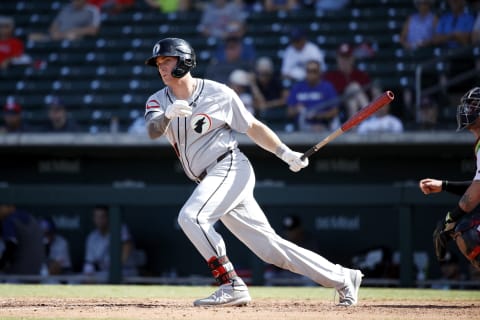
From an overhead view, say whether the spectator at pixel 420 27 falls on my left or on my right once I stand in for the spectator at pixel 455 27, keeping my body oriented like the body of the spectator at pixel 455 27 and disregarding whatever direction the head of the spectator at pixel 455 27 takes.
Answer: on my right

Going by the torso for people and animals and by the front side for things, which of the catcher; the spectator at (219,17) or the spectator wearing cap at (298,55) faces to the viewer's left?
the catcher

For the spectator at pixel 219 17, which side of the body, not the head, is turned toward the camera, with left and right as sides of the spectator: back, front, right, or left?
front

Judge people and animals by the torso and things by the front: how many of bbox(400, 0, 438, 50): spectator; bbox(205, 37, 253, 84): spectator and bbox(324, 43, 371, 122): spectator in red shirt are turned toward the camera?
3

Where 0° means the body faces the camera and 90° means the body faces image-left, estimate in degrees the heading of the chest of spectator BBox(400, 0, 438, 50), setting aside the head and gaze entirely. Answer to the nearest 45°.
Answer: approximately 0°

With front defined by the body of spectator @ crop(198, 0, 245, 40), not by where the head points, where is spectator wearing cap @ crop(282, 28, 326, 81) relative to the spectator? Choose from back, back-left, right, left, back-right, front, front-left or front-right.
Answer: front-left

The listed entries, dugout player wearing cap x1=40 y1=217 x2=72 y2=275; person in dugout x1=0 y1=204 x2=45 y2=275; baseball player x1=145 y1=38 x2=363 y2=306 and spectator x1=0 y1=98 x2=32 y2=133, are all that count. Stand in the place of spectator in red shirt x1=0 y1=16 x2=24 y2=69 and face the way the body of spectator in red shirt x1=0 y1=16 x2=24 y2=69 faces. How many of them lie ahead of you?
4

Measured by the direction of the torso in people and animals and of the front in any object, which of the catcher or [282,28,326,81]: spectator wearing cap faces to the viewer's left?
the catcher

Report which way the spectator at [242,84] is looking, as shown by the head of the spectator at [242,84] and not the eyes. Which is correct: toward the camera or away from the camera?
toward the camera

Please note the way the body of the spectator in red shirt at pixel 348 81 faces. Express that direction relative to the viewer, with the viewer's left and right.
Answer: facing the viewer

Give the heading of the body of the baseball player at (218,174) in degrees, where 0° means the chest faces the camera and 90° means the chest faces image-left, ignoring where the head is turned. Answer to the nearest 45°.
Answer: approximately 45°

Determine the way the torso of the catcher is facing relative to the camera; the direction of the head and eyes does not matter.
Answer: to the viewer's left
